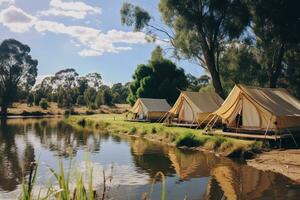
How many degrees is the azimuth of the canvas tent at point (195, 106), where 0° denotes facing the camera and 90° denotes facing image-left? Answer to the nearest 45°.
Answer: approximately 45°

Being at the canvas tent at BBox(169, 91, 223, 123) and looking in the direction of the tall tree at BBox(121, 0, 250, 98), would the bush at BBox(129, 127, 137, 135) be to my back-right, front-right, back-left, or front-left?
back-left

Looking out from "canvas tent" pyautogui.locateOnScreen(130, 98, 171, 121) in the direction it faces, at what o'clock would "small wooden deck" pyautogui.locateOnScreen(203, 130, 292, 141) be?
The small wooden deck is roughly at 10 o'clock from the canvas tent.

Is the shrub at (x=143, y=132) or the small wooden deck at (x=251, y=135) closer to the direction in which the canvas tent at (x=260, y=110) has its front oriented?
the small wooden deck

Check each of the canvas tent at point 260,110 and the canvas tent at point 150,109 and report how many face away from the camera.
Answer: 0

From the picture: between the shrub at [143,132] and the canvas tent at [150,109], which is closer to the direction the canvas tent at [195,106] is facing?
the shrub

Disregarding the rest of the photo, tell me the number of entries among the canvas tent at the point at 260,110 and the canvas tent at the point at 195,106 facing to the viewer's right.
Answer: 0

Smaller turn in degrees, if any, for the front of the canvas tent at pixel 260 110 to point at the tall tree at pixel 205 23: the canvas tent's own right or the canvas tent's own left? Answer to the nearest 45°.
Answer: approximately 90° to the canvas tent's own right

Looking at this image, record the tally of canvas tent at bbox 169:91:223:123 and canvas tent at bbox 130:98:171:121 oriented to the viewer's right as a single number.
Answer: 0

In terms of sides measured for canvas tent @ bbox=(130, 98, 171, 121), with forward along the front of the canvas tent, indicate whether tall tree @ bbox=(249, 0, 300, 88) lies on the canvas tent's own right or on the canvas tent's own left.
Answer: on the canvas tent's own left

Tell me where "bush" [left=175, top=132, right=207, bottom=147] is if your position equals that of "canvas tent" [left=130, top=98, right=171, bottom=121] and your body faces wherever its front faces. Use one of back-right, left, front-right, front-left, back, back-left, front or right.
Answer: front-left

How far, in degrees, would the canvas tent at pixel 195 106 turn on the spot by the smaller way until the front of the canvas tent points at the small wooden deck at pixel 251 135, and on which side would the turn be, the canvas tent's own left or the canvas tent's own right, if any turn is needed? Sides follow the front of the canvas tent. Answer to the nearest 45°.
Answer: approximately 45° to the canvas tent's own left

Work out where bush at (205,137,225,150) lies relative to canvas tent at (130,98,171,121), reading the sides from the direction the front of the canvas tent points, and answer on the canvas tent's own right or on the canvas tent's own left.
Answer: on the canvas tent's own left
